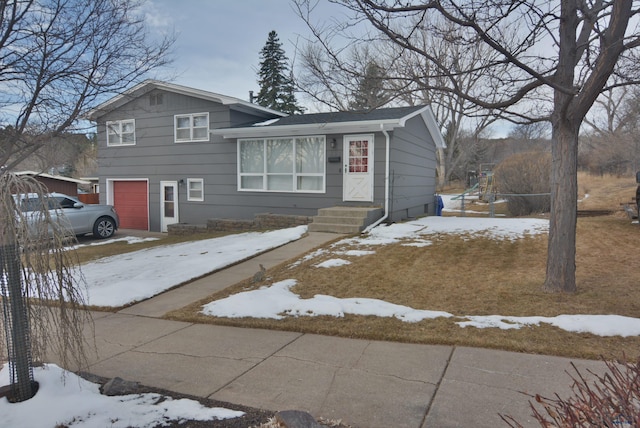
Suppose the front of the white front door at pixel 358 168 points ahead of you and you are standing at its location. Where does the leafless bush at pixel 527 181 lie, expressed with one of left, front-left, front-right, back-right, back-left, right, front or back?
back-left

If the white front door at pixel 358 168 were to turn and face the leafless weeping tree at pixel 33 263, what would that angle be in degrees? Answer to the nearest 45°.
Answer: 0° — it already faces it

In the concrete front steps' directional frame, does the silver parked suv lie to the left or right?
on its right

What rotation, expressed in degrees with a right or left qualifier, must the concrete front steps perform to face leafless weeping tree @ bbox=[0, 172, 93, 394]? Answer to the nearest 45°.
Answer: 0° — it already faces it

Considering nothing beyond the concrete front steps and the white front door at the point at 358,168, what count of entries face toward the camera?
2

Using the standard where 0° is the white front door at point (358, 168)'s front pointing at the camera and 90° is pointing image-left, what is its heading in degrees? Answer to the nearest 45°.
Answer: approximately 0°

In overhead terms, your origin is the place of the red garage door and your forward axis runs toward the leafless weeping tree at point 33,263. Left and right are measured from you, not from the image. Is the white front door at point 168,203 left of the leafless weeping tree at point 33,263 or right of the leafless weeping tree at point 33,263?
left

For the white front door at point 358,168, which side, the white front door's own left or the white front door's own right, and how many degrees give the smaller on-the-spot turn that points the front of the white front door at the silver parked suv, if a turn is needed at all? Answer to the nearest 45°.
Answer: approximately 90° to the white front door's own right

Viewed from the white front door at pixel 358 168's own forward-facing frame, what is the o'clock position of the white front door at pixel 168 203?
the white front door at pixel 168 203 is roughly at 4 o'clock from the white front door at pixel 358 168.
